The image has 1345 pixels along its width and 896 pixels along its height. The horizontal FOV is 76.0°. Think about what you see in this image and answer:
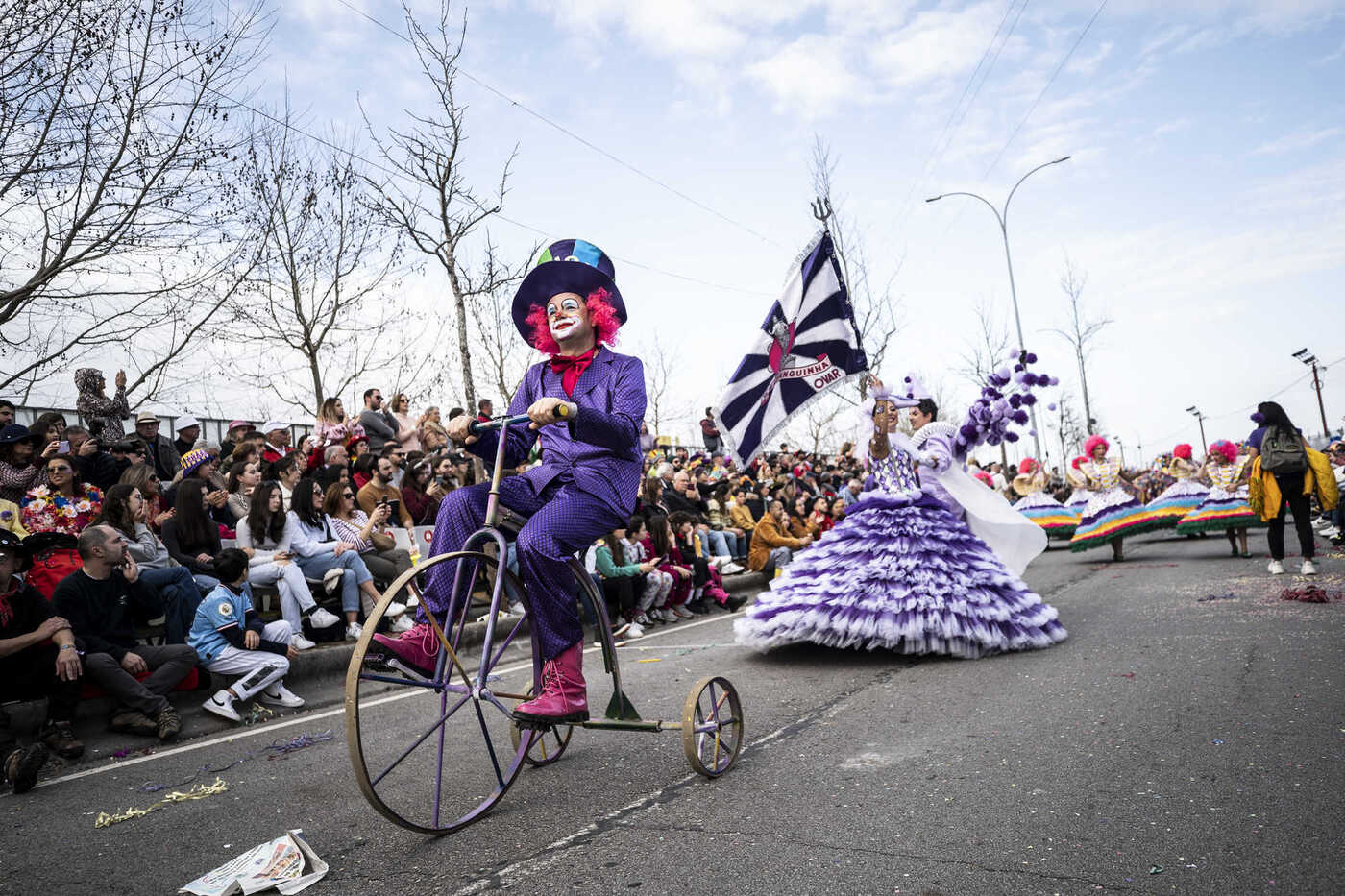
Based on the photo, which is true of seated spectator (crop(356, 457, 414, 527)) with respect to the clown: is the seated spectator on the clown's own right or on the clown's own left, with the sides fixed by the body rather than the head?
on the clown's own right

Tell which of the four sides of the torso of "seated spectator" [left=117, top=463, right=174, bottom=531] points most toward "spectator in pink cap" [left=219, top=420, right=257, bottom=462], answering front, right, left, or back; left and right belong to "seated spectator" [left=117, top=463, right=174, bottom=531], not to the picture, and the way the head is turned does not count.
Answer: left

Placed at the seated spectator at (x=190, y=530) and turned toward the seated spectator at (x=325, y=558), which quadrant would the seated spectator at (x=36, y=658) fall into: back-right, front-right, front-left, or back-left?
back-right

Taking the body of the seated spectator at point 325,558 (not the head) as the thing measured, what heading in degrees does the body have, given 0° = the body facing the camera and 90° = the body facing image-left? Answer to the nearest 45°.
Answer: approximately 315°

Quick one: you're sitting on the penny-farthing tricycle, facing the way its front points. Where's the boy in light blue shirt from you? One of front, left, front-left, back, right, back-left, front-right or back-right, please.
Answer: right

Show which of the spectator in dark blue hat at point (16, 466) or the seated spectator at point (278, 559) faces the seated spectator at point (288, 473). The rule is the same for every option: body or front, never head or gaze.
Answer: the spectator in dark blue hat at point (16, 466)

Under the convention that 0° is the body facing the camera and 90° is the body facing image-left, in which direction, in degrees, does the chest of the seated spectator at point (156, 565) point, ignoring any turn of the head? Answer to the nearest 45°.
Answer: approximately 270°

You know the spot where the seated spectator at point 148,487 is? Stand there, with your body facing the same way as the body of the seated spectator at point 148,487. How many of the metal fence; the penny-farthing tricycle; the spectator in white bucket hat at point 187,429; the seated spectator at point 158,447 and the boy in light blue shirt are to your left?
3

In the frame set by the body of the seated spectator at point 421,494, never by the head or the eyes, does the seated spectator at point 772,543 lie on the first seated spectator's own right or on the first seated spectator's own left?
on the first seated spectator's own left

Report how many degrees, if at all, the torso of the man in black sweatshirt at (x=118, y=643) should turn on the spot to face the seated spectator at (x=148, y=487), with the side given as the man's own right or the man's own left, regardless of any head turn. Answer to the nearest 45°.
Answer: approximately 135° to the man's own left

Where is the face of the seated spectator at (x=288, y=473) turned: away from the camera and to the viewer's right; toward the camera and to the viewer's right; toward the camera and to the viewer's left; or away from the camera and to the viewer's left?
toward the camera and to the viewer's right

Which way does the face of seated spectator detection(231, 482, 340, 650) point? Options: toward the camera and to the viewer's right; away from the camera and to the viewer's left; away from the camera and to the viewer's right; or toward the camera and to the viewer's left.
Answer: toward the camera and to the viewer's right

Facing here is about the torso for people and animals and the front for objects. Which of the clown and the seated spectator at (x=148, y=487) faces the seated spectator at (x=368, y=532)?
the seated spectator at (x=148, y=487)

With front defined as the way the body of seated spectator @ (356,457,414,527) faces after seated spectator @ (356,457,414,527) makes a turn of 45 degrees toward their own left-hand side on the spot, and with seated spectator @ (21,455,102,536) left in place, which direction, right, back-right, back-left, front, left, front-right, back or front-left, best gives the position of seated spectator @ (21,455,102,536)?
back-right

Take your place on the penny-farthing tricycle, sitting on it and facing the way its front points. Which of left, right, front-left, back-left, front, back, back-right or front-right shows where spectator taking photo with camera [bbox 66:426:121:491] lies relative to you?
right

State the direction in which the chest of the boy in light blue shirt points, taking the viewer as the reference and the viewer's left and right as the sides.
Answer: facing to the right of the viewer

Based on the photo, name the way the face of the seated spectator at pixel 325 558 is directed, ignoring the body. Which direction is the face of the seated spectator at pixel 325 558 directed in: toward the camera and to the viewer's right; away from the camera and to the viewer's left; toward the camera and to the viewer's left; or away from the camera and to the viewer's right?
toward the camera and to the viewer's right

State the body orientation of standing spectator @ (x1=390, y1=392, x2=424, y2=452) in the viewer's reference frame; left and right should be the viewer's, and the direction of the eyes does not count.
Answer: facing the viewer and to the right of the viewer

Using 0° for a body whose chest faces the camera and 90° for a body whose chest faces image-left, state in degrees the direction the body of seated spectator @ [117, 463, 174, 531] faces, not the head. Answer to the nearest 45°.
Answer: approximately 270°
